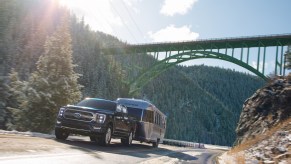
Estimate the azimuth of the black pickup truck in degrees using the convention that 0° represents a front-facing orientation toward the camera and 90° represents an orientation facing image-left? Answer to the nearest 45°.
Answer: approximately 45°

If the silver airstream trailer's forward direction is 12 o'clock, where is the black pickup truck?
The black pickup truck is roughly at 11 o'clock from the silver airstream trailer.

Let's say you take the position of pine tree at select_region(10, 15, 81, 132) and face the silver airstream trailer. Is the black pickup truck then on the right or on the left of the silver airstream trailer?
right

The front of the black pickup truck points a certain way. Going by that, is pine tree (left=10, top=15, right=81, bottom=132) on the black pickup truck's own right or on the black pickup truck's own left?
on the black pickup truck's own right

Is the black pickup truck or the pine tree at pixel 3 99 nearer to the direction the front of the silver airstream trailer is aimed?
the black pickup truck

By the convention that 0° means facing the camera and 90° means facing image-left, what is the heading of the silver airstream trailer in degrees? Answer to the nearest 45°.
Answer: approximately 45°

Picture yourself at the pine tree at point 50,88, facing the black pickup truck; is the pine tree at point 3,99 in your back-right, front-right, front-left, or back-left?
back-right

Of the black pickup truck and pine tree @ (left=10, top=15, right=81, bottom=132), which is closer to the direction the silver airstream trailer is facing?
the black pickup truck
